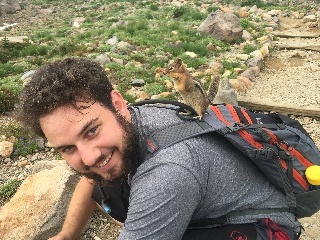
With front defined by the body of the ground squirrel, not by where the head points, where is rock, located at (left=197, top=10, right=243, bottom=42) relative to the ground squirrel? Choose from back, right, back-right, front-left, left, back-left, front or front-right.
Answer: right

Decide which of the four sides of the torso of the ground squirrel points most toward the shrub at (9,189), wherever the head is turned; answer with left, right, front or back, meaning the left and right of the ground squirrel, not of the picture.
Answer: front

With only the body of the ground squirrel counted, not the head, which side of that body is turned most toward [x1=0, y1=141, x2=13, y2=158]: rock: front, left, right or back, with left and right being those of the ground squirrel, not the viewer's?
front

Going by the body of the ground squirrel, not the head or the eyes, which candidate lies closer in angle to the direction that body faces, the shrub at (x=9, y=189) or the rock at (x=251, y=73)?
the shrub

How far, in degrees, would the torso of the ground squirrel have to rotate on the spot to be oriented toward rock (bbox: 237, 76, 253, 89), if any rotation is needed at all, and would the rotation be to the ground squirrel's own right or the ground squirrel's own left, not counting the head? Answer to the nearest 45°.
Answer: approximately 135° to the ground squirrel's own right

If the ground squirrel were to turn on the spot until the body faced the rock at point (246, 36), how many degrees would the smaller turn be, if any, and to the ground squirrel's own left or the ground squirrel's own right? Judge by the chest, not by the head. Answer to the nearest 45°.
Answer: approximately 90° to the ground squirrel's own right

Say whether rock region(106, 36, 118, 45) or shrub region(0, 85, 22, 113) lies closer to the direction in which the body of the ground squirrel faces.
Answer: the shrub

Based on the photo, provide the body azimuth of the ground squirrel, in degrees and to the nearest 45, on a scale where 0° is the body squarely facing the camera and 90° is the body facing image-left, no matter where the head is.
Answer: approximately 90°

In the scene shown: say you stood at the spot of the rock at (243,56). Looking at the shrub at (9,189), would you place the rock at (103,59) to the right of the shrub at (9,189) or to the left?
right

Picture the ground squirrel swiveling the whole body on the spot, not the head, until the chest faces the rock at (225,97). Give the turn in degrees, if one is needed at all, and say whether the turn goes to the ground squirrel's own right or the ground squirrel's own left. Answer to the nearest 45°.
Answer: approximately 135° to the ground squirrel's own right

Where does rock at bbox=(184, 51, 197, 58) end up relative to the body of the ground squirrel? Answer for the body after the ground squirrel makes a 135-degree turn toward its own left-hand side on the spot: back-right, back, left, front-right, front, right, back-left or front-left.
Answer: back-left

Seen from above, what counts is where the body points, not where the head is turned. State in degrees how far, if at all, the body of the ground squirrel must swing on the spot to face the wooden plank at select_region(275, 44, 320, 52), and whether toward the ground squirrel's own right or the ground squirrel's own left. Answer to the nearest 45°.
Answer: approximately 135° to the ground squirrel's own right

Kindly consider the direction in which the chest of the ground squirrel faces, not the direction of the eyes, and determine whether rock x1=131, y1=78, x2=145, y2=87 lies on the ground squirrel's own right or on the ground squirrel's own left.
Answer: on the ground squirrel's own right
